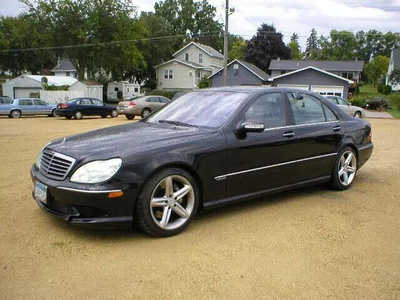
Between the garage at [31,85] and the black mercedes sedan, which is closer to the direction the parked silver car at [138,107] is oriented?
the garage

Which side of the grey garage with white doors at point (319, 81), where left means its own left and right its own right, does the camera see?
front

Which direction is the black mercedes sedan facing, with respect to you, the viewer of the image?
facing the viewer and to the left of the viewer

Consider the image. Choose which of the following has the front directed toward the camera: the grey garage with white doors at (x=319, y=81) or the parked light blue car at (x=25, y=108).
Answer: the grey garage with white doors

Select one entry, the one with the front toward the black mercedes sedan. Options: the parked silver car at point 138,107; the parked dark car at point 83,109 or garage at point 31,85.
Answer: the garage

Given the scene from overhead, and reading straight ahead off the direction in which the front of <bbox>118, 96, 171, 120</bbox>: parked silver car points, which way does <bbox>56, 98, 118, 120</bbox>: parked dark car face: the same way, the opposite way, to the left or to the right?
the same way

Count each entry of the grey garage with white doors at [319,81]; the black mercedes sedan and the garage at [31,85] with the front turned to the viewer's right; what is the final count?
0

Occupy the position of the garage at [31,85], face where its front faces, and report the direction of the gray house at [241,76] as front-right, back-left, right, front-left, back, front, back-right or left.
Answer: left

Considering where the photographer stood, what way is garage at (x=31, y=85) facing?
facing the viewer

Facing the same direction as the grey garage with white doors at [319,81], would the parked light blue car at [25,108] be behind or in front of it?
in front

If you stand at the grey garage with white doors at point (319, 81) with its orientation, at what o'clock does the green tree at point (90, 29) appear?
The green tree is roughly at 3 o'clock from the grey garage with white doors.

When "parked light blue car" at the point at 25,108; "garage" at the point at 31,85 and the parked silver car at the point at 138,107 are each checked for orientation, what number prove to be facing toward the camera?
1
